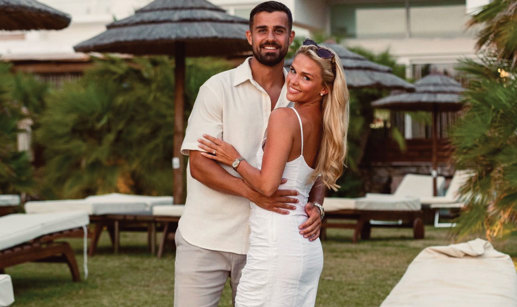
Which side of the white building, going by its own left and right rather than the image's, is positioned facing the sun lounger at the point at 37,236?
front

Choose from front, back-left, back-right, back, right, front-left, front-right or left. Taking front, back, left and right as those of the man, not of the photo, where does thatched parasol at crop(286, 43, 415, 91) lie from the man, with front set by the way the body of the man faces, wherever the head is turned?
back-left

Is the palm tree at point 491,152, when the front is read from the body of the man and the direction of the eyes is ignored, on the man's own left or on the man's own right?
on the man's own left

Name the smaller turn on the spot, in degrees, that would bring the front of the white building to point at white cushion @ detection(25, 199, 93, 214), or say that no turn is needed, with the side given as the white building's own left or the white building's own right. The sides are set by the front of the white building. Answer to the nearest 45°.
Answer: approximately 45° to the white building's own right

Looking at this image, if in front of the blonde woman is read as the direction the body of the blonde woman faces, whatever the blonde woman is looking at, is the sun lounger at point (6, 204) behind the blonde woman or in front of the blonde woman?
in front

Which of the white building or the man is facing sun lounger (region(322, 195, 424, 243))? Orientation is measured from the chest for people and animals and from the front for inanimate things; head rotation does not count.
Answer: the white building

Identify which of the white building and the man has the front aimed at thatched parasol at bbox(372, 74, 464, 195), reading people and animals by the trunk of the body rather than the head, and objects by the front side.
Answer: the white building

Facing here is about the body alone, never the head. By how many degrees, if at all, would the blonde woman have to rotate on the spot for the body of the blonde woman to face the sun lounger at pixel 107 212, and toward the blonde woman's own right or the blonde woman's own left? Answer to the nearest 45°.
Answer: approximately 45° to the blonde woman's own right

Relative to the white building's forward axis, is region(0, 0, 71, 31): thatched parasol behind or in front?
in front

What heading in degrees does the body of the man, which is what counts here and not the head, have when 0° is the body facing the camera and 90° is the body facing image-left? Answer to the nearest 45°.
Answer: approximately 315°
